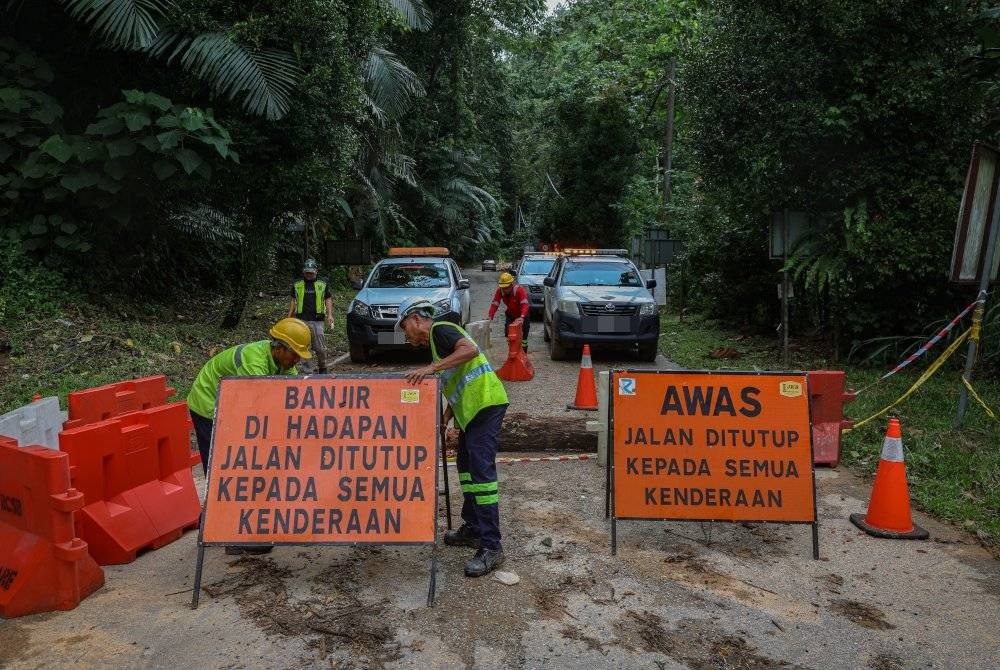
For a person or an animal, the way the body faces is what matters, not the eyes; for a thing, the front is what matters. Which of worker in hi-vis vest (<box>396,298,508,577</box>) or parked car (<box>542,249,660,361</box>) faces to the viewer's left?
the worker in hi-vis vest

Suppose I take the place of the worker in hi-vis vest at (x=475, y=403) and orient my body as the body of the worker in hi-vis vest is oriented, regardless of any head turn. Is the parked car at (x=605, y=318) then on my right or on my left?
on my right

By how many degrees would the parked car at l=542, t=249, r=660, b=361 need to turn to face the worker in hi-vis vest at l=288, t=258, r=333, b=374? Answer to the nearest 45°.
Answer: approximately 45° to its right

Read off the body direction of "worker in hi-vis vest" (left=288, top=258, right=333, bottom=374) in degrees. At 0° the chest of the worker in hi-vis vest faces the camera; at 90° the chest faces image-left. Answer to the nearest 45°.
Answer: approximately 0°

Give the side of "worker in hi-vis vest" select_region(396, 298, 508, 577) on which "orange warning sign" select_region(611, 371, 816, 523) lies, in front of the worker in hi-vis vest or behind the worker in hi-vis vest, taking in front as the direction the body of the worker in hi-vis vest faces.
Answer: behind

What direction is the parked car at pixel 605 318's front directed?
toward the camera

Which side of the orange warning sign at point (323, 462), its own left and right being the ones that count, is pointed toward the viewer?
front

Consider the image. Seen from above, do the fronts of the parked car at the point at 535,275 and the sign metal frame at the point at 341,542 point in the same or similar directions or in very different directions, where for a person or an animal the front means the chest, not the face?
same or similar directions

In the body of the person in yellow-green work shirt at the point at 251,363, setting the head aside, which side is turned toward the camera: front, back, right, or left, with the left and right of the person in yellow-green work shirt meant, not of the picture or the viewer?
right

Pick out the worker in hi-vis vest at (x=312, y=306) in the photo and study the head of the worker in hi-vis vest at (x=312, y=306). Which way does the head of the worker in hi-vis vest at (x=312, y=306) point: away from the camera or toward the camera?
toward the camera

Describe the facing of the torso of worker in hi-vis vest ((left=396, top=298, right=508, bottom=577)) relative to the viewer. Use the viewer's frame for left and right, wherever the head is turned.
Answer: facing to the left of the viewer

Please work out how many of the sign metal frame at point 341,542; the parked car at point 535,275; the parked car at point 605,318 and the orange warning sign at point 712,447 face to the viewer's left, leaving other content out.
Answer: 0

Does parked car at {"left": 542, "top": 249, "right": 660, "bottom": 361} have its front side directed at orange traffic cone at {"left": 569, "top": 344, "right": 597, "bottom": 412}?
yes

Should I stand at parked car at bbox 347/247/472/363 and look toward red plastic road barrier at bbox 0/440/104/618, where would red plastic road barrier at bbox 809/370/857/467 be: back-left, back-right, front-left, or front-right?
front-left

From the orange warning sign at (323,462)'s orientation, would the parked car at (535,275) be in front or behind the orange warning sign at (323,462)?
behind
